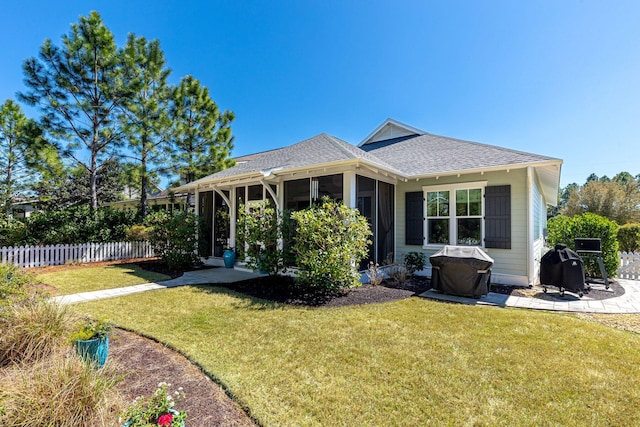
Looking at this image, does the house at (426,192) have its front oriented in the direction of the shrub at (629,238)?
no

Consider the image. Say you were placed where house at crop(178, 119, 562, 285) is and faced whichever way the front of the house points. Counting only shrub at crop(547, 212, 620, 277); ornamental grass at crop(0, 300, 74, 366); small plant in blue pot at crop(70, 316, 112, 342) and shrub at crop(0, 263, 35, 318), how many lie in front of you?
3

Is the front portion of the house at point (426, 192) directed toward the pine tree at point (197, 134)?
no

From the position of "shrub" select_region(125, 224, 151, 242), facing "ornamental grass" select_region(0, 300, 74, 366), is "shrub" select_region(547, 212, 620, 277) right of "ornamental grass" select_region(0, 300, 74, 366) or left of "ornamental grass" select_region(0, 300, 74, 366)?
left

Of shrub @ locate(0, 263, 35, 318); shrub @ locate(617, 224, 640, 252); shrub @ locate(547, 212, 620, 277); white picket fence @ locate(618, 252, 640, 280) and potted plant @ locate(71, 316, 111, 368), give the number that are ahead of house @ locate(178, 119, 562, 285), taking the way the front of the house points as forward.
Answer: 2

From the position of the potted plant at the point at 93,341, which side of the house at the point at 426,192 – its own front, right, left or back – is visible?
front

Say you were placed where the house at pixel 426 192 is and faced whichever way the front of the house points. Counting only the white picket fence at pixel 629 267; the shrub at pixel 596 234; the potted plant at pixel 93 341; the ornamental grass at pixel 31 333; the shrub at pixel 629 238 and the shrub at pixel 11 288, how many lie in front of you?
3
